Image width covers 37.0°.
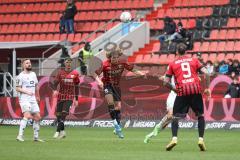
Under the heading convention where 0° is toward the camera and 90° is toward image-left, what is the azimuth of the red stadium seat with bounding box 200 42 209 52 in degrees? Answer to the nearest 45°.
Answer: approximately 45°

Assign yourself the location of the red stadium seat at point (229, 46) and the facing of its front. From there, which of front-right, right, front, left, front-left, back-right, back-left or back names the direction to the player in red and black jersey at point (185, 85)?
front-left

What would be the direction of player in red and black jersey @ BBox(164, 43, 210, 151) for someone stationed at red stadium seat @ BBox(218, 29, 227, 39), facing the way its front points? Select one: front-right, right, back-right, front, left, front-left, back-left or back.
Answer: front-left

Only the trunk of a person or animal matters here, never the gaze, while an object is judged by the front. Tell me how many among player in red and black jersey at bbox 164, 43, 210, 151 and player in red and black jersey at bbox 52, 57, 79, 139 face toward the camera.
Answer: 1

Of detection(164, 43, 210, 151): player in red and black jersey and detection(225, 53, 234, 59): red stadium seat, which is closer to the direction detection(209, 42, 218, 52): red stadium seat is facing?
the player in red and black jersey

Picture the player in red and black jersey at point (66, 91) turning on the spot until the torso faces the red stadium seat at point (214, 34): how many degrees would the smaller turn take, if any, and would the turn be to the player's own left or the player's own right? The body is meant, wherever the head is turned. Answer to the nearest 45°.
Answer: approximately 135° to the player's own left

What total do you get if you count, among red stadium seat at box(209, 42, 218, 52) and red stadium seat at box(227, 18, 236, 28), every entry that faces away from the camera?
0

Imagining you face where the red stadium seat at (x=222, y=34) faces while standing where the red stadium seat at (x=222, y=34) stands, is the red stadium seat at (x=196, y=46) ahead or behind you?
ahead

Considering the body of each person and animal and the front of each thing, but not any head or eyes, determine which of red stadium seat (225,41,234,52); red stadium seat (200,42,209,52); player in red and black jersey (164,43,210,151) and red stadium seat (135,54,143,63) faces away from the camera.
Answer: the player in red and black jersey

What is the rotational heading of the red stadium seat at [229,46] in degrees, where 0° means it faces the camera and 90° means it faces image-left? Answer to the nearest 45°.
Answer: approximately 45°
